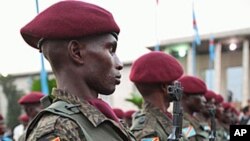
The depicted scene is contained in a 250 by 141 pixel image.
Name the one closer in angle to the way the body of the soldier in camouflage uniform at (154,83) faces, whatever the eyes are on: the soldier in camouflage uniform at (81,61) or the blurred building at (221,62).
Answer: the blurred building

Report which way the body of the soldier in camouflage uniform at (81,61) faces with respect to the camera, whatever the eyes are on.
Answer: to the viewer's right

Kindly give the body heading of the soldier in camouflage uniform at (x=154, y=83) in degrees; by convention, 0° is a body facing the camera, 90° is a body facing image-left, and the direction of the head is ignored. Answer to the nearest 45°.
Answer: approximately 225°

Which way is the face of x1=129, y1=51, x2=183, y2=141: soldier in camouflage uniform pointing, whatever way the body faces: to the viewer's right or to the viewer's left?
to the viewer's right
